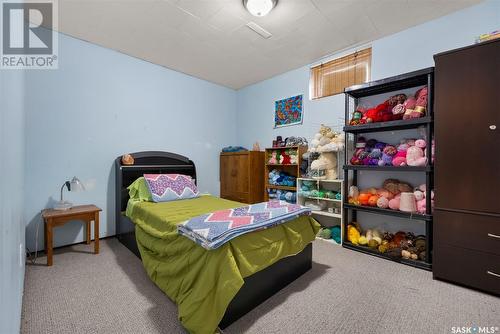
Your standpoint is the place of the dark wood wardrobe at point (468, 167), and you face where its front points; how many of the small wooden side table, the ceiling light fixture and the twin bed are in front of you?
3

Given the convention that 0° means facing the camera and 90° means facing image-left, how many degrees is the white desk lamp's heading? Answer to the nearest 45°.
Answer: approximately 270°

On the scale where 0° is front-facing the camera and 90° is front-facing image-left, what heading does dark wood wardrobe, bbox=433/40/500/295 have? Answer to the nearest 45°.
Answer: approximately 45°

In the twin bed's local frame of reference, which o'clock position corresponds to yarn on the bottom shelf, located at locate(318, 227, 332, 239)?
The yarn on the bottom shelf is roughly at 9 o'clock from the twin bed.

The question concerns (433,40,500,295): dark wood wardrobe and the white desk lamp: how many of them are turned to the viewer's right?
1

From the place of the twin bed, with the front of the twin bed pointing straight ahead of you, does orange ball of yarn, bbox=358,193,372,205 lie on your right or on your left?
on your left

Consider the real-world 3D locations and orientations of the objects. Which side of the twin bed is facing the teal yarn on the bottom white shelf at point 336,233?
left

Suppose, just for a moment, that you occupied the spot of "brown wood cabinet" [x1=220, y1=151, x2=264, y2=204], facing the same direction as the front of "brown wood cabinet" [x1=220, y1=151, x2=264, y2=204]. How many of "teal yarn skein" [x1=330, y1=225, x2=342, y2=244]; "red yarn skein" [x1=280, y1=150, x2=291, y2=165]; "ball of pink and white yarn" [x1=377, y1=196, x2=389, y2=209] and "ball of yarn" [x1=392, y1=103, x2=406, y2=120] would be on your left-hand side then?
4

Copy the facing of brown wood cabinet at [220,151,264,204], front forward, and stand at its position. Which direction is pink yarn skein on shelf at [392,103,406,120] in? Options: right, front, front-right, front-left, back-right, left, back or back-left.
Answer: left

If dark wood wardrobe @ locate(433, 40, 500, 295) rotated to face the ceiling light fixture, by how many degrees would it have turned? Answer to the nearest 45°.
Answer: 0° — it already faces it

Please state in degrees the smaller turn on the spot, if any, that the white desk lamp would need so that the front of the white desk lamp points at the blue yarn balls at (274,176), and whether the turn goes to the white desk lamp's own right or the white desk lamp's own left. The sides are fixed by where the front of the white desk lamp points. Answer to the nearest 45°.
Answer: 0° — it already faces it
